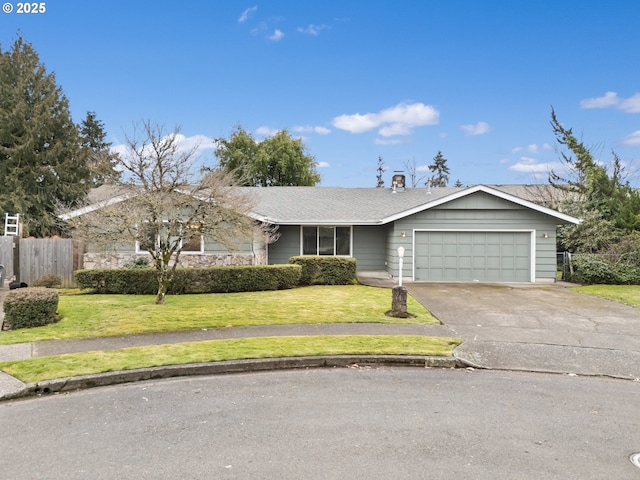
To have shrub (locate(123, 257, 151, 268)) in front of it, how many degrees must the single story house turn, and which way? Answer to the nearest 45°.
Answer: approximately 90° to its right

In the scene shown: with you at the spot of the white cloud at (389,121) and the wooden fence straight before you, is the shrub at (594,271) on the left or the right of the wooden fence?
left

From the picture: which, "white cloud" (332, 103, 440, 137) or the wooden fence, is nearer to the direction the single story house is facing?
the wooden fence

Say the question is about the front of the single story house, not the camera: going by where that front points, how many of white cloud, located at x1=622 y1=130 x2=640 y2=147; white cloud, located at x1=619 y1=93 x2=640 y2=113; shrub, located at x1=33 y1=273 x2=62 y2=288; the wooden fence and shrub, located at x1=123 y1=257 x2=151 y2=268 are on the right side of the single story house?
3

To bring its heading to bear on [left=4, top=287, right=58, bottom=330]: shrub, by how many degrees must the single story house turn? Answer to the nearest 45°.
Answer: approximately 45° to its right

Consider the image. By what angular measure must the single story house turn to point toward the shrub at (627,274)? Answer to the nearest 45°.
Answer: approximately 90° to its left

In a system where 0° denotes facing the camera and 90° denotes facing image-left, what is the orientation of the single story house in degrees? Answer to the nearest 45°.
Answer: approximately 0°

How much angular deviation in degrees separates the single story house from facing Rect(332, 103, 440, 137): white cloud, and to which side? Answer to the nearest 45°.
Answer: approximately 180°

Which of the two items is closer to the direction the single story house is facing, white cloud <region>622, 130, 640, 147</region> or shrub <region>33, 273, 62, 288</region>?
the shrub

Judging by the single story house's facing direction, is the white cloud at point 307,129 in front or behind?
behind

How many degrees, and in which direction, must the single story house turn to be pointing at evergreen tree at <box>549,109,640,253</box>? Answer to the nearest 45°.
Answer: approximately 135° to its left
